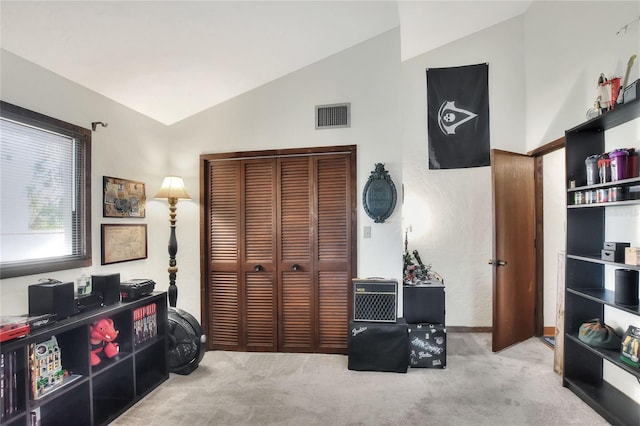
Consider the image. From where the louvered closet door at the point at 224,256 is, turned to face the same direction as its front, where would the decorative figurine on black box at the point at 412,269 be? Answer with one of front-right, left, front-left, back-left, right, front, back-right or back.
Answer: left

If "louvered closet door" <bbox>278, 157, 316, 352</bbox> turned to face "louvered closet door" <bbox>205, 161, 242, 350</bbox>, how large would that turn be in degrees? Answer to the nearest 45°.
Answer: approximately 90° to its right

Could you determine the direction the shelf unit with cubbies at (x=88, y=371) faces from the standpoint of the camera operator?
facing the viewer and to the right of the viewer

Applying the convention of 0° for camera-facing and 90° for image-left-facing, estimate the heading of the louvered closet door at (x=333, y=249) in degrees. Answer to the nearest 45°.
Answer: approximately 0°

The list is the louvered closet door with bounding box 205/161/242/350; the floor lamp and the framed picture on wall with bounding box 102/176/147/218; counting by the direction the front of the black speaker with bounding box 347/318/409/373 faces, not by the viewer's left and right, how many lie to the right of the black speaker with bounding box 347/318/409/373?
3

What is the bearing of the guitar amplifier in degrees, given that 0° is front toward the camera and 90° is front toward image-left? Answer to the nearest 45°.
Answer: approximately 0°

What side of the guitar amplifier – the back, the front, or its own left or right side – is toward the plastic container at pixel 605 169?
left

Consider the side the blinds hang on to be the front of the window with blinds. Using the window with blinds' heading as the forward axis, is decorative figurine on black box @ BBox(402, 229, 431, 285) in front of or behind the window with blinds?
in front

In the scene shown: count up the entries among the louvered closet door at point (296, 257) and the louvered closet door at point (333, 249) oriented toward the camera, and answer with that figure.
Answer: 2

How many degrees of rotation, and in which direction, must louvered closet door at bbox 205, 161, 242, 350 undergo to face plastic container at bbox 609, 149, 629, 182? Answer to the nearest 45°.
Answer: approximately 45° to its left
